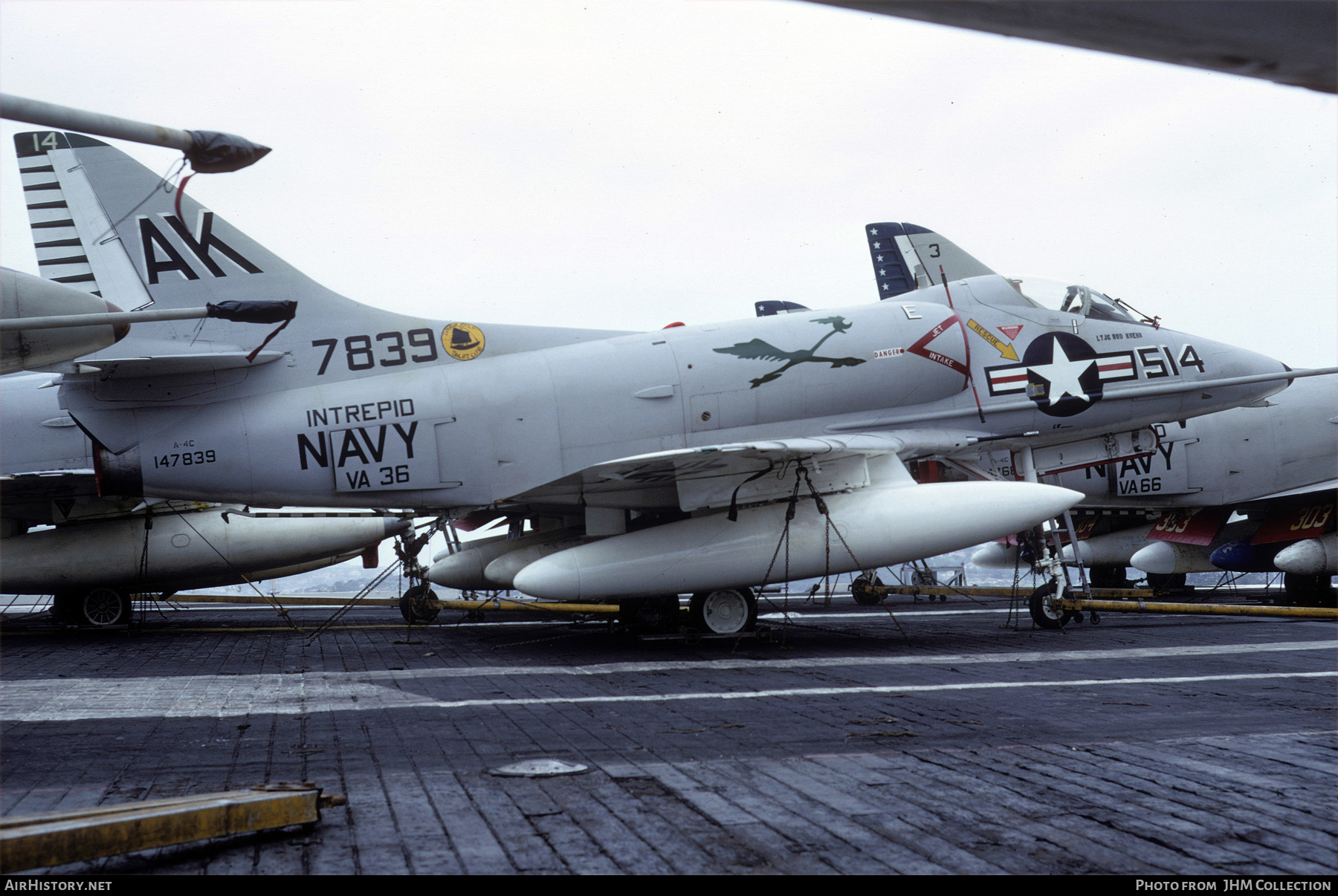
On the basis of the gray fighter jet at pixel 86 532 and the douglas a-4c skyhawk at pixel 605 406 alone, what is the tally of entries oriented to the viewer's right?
2

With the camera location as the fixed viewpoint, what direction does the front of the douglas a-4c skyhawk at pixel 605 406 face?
facing to the right of the viewer

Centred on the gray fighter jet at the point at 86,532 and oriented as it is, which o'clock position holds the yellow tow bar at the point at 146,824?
The yellow tow bar is roughly at 3 o'clock from the gray fighter jet.

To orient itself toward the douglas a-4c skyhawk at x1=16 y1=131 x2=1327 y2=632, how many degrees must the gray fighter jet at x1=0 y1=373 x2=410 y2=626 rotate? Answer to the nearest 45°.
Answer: approximately 45° to its right

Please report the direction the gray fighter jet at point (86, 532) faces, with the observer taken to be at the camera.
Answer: facing to the right of the viewer

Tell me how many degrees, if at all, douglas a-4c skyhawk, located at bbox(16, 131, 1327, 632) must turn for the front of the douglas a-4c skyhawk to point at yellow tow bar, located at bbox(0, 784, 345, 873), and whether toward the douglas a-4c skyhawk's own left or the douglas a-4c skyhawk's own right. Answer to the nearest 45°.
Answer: approximately 90° to the douglas a-4c skyhawk's own right
